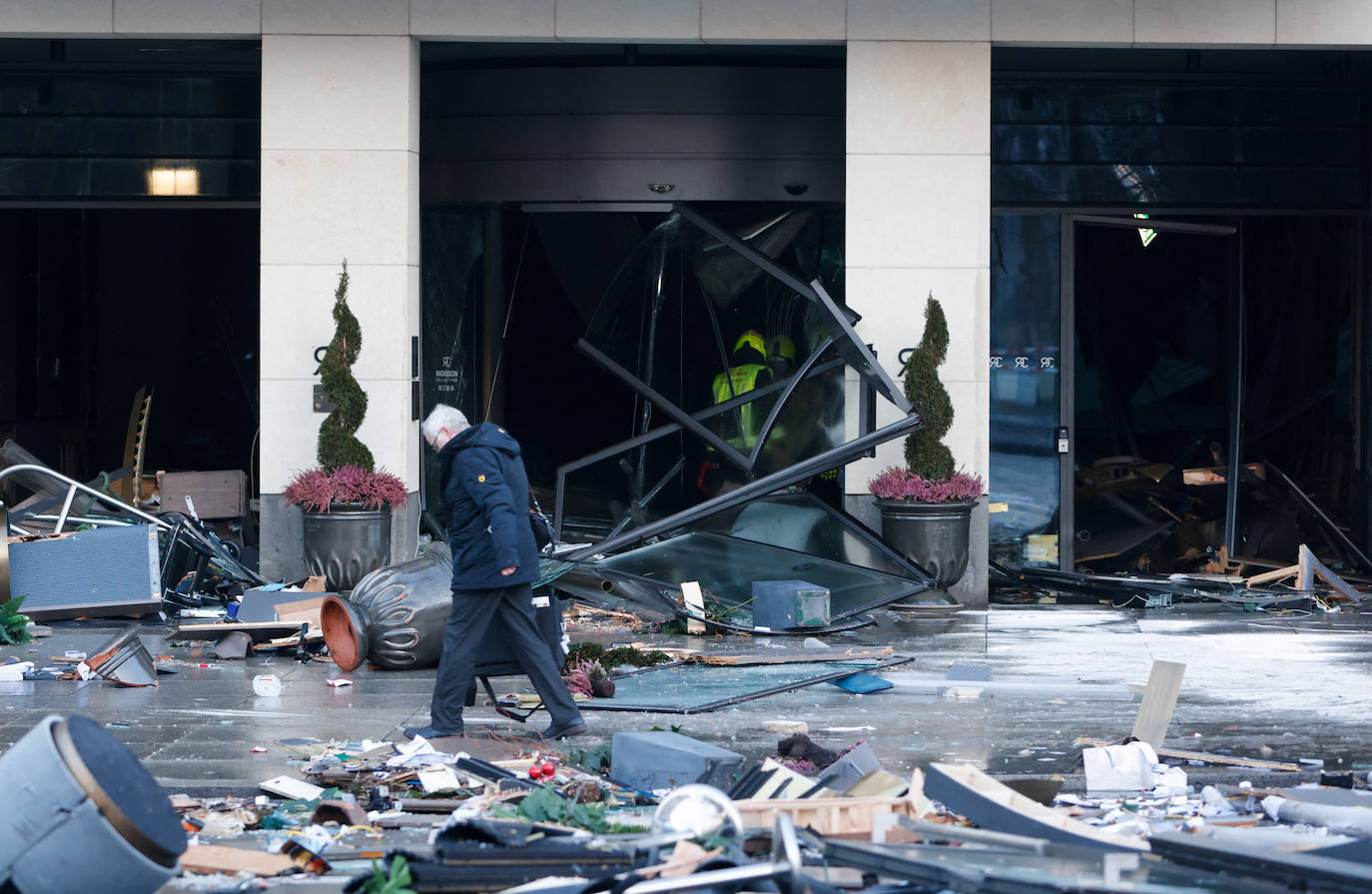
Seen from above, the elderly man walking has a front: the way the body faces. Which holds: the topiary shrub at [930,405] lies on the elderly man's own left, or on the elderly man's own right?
on the elderly man's own right

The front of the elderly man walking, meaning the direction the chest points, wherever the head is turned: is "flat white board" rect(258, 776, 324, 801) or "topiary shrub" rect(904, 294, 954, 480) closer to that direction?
the flat white board

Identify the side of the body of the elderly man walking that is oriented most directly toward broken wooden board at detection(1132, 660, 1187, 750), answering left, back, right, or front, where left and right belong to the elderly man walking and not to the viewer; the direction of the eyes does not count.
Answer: back

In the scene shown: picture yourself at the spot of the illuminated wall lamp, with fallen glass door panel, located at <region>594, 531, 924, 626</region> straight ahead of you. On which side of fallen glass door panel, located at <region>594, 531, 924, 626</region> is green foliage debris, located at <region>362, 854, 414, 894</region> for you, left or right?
right

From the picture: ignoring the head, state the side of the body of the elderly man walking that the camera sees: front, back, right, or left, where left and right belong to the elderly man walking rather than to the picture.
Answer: left

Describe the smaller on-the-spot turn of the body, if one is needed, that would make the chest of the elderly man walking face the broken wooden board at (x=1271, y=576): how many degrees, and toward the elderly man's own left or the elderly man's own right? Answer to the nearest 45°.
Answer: approximately 135° to the elderly man's own right

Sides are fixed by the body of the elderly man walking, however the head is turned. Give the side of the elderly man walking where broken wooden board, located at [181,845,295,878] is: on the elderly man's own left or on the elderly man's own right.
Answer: on the elderly man's own left

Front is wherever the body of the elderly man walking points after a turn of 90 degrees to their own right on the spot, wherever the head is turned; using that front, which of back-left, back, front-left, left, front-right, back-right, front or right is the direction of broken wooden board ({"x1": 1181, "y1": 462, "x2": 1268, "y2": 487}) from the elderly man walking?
front-right

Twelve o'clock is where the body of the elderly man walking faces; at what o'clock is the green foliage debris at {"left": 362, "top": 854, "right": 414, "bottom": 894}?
The green foliage debris is roughly at 9 o'clock from the elderly man walking.

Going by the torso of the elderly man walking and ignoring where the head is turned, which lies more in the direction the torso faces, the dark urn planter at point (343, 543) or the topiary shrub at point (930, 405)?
the dark urn planter
